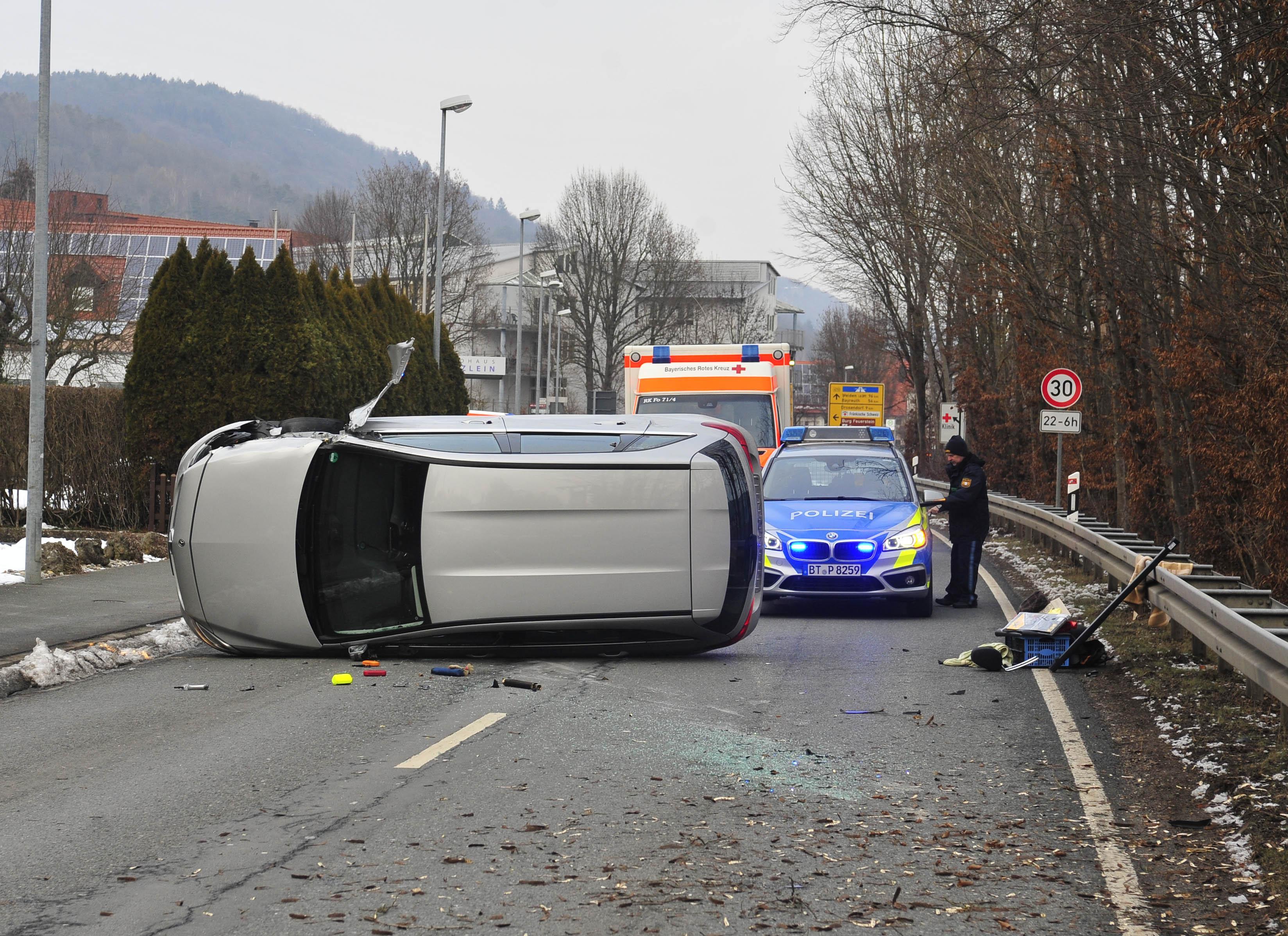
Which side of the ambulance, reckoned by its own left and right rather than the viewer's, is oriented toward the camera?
front

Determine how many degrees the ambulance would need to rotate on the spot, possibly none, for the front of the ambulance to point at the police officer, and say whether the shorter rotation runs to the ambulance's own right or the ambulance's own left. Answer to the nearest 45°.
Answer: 0° — it already faces them

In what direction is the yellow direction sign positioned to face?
toward the camera

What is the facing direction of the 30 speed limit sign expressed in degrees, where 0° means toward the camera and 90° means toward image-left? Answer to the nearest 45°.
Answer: approximately 0°

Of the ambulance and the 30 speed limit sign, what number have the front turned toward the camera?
2

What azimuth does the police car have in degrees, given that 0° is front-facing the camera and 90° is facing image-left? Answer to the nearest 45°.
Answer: approximately 0°

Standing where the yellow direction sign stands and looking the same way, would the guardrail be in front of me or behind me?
in front

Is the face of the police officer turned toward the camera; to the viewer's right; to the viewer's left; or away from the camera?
to the viewer's left

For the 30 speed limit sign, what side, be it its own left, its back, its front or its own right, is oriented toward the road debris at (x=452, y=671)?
front

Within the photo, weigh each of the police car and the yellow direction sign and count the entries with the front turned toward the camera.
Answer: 2

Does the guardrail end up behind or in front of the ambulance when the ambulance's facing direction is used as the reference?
in front

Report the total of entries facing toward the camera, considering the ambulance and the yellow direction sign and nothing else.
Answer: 2

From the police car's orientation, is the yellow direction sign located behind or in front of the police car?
behind

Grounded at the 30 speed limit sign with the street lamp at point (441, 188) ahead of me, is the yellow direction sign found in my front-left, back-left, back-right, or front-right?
front-right

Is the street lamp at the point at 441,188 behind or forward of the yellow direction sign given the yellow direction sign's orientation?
forward

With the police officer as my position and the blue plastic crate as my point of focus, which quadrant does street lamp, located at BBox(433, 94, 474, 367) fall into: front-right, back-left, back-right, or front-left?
back-right

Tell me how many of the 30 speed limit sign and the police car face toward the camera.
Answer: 2
